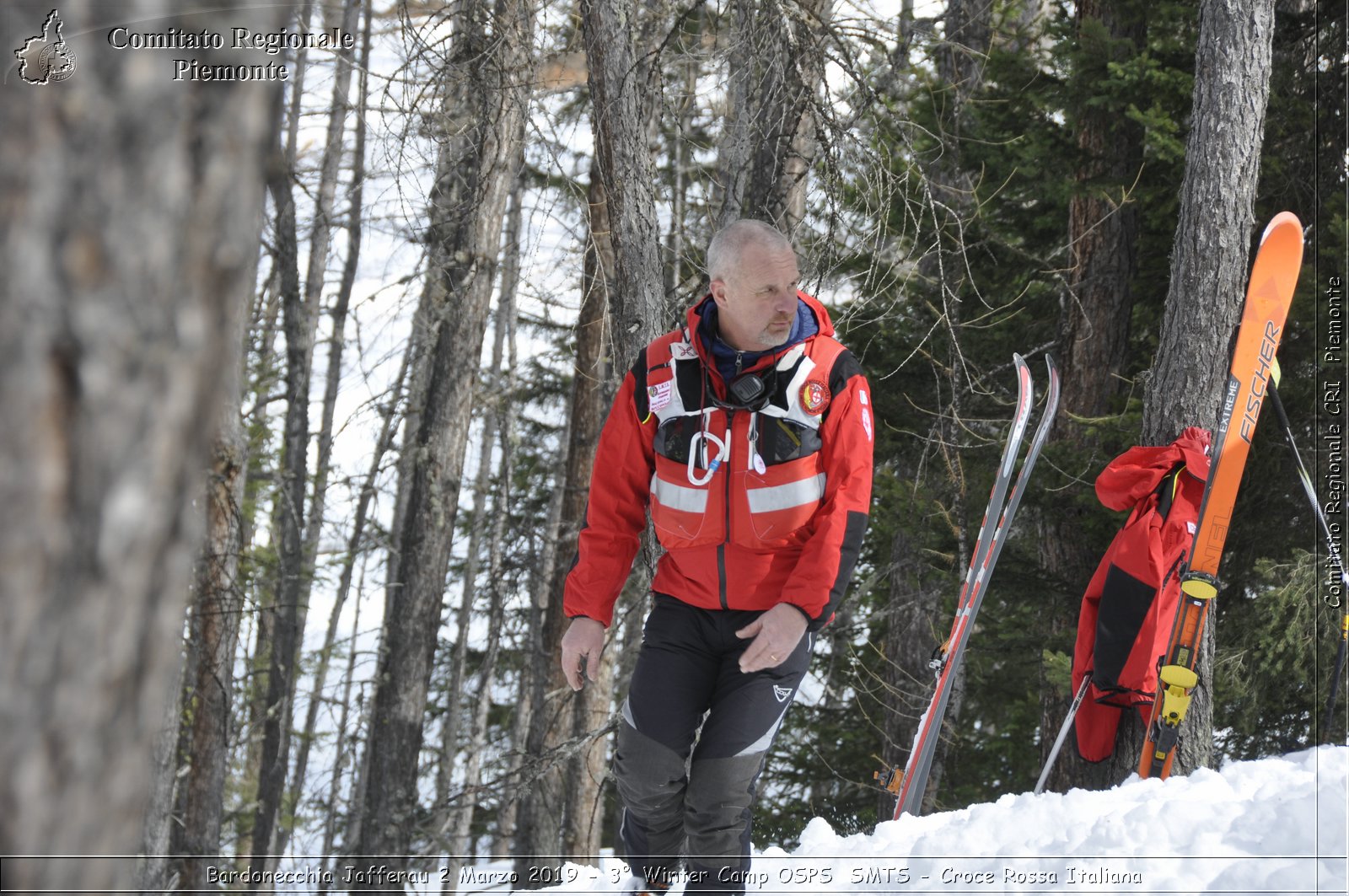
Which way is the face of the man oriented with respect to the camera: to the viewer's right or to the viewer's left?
to the viewer's right

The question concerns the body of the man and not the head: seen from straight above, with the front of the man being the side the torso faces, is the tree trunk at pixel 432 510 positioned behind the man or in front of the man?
behind

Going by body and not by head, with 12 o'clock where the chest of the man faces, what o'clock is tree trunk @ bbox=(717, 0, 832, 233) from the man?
The tree trunk is roughly at 6 o'clock from the man.

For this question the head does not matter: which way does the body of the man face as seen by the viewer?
toward the camera

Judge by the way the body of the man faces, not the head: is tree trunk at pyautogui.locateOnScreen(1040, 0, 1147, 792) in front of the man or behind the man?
behind
